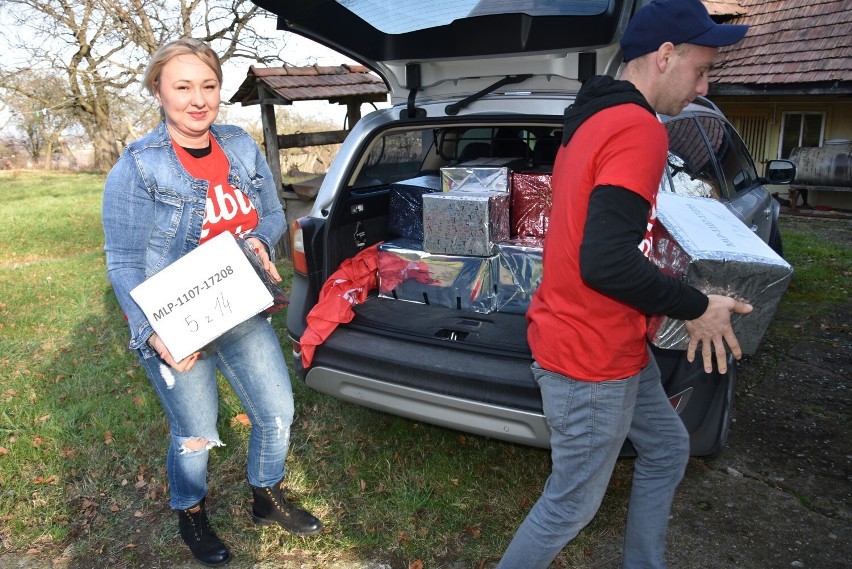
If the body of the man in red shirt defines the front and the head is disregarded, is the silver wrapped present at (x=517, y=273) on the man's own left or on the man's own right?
on the man's own left

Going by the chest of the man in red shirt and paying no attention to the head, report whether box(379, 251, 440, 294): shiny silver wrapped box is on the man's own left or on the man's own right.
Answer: on the man's own left

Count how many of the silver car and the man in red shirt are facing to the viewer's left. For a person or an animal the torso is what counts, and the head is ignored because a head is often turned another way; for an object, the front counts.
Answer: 0

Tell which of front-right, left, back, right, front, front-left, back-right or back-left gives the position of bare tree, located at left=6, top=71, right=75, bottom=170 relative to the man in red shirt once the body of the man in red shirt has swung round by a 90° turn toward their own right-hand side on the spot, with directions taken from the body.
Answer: back-right

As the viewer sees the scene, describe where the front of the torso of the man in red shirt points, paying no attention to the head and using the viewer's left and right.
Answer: facing to the right of the viewer

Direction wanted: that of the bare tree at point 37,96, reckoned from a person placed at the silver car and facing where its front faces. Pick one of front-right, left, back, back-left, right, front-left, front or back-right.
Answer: left

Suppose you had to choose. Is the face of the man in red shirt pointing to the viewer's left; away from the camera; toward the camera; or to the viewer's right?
to the viewer's right

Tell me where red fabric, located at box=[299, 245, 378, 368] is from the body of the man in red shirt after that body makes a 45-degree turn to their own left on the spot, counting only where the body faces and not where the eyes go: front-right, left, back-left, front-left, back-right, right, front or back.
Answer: left

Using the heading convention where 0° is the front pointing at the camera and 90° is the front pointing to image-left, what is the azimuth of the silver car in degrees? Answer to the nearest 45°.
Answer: approximately 225°
